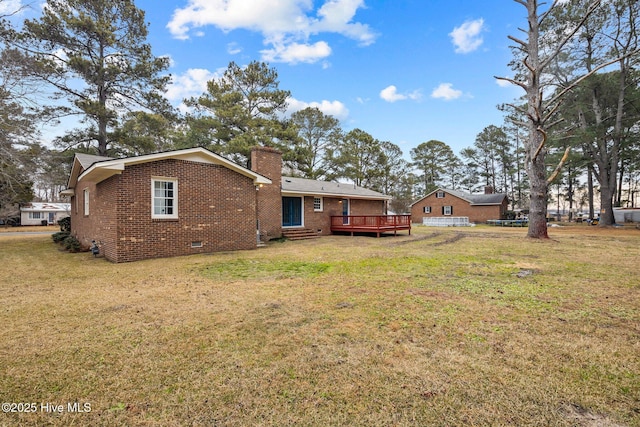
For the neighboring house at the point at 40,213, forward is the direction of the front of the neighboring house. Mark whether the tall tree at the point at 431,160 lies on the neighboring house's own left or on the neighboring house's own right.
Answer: on the neighboring house's own left

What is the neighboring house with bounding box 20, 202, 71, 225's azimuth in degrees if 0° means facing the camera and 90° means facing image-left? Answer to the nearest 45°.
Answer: approximately 0°

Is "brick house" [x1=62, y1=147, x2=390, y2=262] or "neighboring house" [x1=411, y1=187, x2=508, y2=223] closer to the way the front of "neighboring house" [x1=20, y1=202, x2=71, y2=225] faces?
the brick house

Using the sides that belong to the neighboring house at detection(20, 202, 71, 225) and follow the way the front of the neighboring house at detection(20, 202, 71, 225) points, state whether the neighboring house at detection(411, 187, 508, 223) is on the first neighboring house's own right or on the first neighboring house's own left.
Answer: on the first neighboring house's own left
